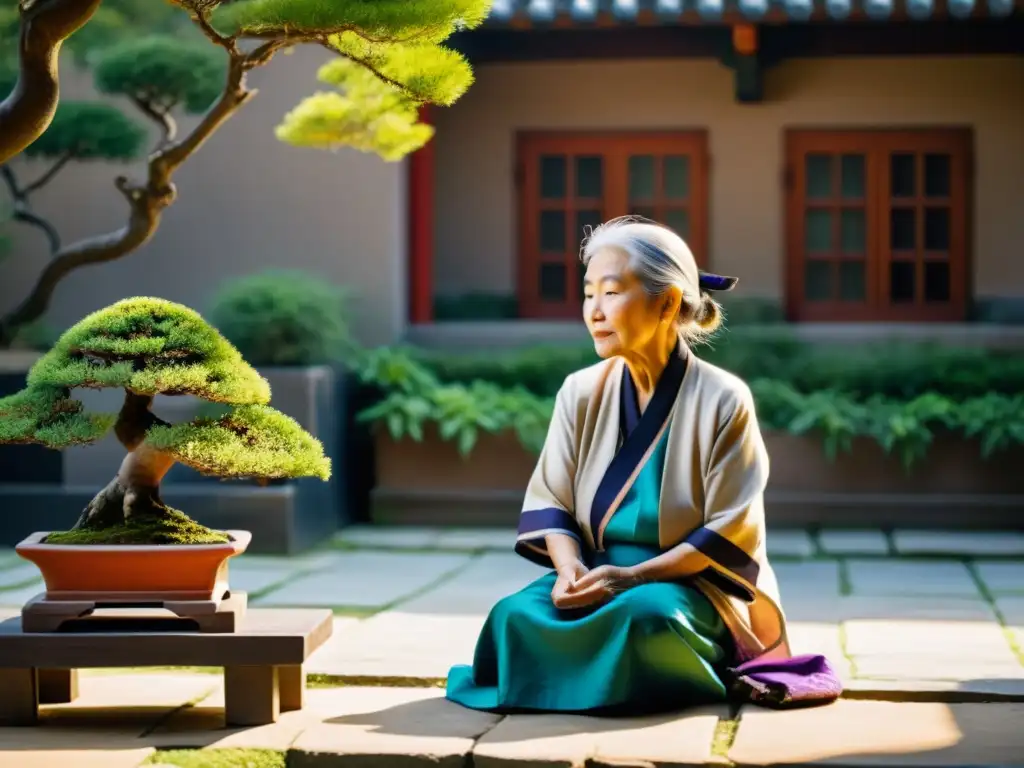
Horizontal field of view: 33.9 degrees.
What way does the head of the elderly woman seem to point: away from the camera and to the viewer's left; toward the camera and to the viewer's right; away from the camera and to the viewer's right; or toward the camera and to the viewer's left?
toward the camera and to the viewer's left

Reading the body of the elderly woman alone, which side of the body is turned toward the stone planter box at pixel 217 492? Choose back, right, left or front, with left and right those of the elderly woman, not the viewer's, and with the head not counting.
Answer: right

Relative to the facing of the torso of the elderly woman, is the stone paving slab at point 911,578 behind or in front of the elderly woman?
behind

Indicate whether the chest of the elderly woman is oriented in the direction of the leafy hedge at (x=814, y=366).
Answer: no

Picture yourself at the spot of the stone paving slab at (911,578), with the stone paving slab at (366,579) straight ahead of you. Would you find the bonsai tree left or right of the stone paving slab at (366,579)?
left

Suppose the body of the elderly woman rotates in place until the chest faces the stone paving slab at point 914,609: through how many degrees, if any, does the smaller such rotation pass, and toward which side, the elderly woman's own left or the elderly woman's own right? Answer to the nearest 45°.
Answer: approximately 180°

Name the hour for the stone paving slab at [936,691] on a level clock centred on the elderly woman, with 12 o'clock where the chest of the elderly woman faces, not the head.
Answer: The stone paving slab is roughly at 7 o'clock from the elderly woman.

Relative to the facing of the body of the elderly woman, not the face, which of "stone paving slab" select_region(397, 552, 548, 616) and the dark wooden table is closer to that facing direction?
the dark wooden table

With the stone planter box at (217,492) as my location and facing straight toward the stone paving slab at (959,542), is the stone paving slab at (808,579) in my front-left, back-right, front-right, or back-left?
front-right

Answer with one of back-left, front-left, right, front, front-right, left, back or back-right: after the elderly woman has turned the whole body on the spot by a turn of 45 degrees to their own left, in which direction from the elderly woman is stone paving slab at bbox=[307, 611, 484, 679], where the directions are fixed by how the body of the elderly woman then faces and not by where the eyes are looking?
back-right

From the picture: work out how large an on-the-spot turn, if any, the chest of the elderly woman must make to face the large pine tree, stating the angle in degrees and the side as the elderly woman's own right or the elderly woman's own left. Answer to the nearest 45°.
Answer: approximately 90° to the elderly woman's own right

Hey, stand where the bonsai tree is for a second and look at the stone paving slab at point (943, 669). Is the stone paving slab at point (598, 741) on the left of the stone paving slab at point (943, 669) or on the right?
right

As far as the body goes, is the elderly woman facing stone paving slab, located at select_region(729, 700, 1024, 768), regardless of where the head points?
no

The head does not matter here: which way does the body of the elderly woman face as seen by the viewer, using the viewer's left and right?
facing the viewer and to the left of the viewer
